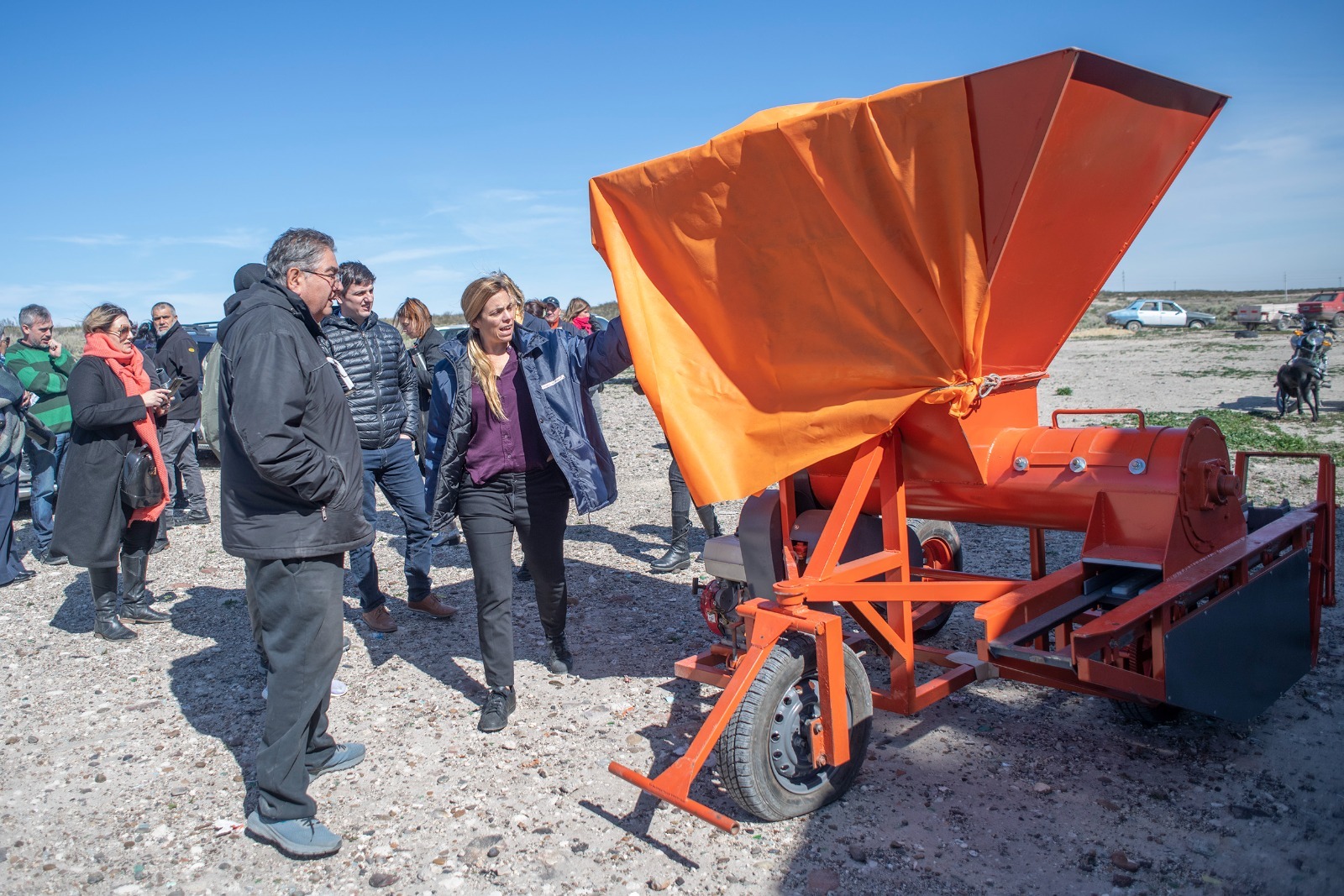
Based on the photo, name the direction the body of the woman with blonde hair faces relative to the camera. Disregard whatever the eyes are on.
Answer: toward the camera

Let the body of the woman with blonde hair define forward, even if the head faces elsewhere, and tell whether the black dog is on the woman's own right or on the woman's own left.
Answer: on the woman's own left

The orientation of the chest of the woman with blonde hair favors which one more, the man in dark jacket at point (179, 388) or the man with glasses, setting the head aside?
the man with glasses

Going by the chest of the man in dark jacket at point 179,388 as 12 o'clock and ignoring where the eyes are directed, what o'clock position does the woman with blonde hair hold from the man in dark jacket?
The woman with blonde hair is roughly at 10 o'clock from the man in dark jacket.

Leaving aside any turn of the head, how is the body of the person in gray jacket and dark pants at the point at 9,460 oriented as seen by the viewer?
to the viewer's right

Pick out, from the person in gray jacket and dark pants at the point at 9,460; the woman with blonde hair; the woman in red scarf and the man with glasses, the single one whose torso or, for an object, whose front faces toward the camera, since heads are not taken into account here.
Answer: the woman with blonde hair

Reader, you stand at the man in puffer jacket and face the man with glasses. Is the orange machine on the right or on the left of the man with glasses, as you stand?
left

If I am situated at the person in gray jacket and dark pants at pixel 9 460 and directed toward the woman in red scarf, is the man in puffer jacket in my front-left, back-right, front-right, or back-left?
front-left

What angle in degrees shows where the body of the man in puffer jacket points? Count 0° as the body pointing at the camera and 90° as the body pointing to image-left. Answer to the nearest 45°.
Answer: approximately 315°

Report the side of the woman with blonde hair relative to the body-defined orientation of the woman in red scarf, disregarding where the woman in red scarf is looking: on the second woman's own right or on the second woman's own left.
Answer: on the second woman's own right

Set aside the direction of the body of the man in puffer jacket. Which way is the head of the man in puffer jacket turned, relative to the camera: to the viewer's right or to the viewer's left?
to the viewer's right

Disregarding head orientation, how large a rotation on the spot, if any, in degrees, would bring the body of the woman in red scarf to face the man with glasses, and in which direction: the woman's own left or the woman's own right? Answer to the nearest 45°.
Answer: approximately 90° to the woman's own right

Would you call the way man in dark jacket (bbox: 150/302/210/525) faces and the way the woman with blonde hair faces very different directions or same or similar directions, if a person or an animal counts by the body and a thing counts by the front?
same or similar directions

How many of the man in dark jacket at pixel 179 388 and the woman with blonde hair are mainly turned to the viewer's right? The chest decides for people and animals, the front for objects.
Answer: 0

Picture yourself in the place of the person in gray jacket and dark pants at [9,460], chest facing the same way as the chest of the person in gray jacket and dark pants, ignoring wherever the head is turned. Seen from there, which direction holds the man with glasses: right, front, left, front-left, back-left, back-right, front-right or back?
right

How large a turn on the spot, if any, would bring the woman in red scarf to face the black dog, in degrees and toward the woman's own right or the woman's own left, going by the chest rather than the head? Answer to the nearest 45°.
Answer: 0° — they already face it

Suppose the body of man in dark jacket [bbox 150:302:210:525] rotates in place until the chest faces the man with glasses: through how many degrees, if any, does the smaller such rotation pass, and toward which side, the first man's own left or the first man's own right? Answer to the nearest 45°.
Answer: approximately 45° to the first man's own left

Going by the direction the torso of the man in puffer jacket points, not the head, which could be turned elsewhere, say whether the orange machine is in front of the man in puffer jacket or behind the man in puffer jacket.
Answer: in front

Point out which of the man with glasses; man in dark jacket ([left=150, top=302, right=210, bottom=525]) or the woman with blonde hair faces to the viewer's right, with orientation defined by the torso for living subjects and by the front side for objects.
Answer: the man with glasses
